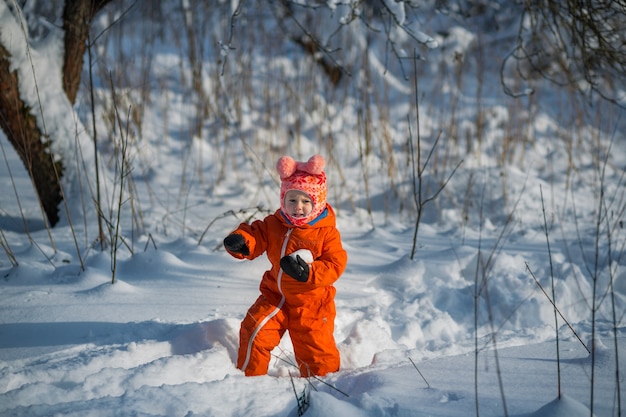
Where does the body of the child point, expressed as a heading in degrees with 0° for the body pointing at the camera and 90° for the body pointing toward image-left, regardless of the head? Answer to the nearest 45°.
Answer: approximately 45°

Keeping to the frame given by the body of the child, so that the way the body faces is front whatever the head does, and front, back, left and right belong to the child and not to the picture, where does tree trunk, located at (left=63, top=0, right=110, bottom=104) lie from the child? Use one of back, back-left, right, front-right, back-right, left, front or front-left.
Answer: right
